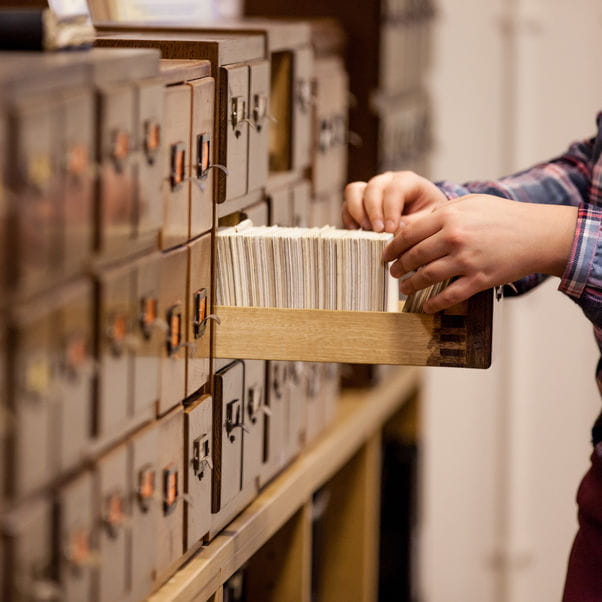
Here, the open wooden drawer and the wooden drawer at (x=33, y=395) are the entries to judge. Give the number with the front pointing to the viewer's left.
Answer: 0

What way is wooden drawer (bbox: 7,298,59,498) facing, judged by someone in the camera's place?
facing the viewer and to the right of the viewer

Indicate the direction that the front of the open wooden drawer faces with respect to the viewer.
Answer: facing to the right of the viewer
